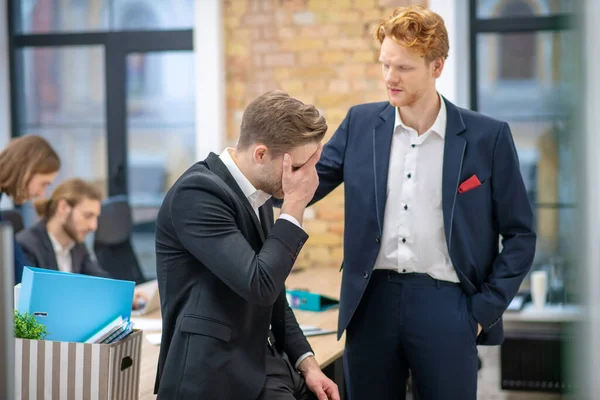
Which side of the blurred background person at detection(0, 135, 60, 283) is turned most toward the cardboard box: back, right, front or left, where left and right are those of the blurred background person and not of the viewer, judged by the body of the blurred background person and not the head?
right

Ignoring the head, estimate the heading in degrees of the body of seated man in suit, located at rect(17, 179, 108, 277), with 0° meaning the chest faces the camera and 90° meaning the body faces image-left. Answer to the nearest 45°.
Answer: approximately 315°

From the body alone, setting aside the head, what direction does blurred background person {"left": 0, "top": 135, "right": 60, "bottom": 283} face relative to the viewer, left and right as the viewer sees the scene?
facing to the right of the viewer

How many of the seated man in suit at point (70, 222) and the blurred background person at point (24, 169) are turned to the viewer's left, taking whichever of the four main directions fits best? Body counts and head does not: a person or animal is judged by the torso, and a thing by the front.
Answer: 0

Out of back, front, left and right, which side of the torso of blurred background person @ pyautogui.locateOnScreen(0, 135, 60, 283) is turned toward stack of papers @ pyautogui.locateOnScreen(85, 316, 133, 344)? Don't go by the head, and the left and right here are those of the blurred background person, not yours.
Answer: right

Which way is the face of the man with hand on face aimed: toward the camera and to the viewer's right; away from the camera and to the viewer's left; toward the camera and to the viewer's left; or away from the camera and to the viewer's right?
toward the camera and to the viewer's right

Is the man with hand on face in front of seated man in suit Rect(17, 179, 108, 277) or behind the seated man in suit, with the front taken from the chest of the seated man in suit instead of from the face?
in front
